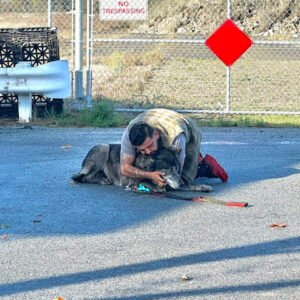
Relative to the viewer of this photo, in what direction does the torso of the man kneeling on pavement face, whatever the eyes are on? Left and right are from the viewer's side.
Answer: facing the viewer and to the left of the viewer

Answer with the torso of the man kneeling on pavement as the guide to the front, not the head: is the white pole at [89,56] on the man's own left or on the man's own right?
on the man's own right

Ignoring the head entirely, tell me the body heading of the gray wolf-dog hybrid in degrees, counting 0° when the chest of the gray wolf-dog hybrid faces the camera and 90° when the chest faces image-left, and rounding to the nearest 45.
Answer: approximately 270°

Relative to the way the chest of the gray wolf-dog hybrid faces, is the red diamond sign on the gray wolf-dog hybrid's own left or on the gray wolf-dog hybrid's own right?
on the gray wolf-dog hybrid's own left

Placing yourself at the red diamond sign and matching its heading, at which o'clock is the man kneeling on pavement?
The man kneeling on pavement is roughly at 12 o'clock from the red diamond sign.

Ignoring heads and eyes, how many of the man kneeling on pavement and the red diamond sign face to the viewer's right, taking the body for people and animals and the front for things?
0

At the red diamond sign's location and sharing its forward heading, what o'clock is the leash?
The leash is roughly at 12 o'clock from the red diamond sign.

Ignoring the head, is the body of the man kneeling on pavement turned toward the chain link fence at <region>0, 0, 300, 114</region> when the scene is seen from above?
no

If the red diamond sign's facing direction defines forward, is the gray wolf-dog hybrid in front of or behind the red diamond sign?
in front

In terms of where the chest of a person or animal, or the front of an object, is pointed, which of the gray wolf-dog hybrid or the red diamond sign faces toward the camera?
the red diamond sign

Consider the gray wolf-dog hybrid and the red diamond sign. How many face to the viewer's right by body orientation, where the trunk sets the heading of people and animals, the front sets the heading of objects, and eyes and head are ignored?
1

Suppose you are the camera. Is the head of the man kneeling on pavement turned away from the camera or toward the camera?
toward the camera

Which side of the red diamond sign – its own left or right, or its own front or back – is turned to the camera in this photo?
front

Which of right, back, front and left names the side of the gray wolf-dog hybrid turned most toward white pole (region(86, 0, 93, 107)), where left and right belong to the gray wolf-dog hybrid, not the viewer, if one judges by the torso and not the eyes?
left

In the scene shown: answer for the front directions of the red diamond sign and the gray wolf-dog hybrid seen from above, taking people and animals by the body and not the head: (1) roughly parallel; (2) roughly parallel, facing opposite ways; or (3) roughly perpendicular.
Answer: roughly perpendicular

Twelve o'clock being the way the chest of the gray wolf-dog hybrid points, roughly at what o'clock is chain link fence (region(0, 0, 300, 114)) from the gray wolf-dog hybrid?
The chain link fence is roughly at 9 o'clock from the gray wolf-dog hybrid.
